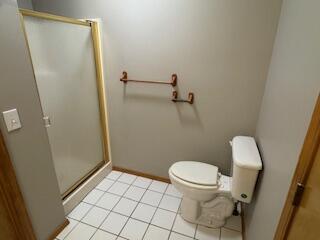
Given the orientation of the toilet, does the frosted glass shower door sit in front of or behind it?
in front

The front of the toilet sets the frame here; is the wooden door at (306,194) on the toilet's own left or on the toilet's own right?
on the toilet's own left

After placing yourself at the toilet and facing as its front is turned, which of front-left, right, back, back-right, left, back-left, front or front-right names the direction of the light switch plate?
front-left

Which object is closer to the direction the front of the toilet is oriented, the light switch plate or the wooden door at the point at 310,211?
the light switch plate

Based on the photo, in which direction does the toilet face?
to the viewer's left

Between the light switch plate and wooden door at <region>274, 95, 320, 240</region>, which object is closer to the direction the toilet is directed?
the light switch plate

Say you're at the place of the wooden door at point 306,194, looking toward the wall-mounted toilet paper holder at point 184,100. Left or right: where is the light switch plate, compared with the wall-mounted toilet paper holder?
left
